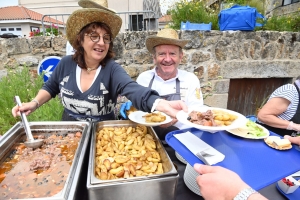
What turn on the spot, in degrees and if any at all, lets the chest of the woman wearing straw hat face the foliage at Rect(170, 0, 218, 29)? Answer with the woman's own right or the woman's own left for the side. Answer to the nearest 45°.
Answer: approximately 135° to the woman's own left

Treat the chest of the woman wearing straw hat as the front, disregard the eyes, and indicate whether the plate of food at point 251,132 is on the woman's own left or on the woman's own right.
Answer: on the woman's own left

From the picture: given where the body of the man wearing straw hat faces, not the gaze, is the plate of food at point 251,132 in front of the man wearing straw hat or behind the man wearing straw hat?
in front

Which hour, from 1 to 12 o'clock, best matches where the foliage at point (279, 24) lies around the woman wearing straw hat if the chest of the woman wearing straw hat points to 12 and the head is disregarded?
The foliage is roughly at 8 o'clock from the woman wearing straw hat.

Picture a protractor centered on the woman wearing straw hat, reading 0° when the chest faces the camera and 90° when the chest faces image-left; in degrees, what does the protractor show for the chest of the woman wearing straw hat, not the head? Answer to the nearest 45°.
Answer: approximately 0°

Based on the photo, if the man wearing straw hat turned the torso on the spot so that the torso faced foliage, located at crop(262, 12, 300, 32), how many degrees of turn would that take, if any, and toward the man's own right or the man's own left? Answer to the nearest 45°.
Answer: approximately 135° to the man's own left

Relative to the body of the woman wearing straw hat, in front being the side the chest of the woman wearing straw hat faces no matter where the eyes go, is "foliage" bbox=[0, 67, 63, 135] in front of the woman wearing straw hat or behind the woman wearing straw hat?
behind

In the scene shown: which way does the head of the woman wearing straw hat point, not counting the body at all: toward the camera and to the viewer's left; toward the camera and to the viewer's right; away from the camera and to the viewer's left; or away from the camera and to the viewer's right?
toward the camera and to the viewer's right

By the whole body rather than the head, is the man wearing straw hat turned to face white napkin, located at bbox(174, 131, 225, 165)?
yes

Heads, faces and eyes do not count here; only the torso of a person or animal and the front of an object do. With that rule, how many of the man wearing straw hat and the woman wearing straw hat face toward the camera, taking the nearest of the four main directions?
2

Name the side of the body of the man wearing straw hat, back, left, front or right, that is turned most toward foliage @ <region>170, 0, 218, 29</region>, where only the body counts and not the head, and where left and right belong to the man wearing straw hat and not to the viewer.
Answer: back
